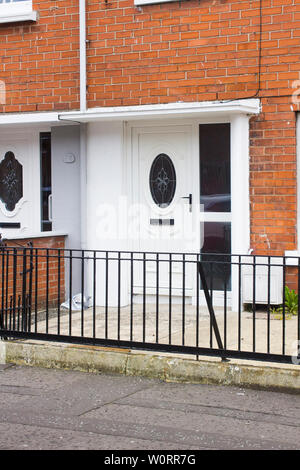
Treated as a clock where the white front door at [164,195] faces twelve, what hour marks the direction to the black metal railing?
The black metal railing is roughly at 12 o'clock from the white front door.

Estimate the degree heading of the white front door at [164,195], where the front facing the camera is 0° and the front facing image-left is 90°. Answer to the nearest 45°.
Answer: approximately 0°

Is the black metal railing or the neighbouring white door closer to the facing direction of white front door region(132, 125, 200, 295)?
the black metal railing

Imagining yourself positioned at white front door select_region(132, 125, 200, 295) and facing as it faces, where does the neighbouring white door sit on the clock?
The neighbouring white door is roughly at 4 o'clock from the white front door.
